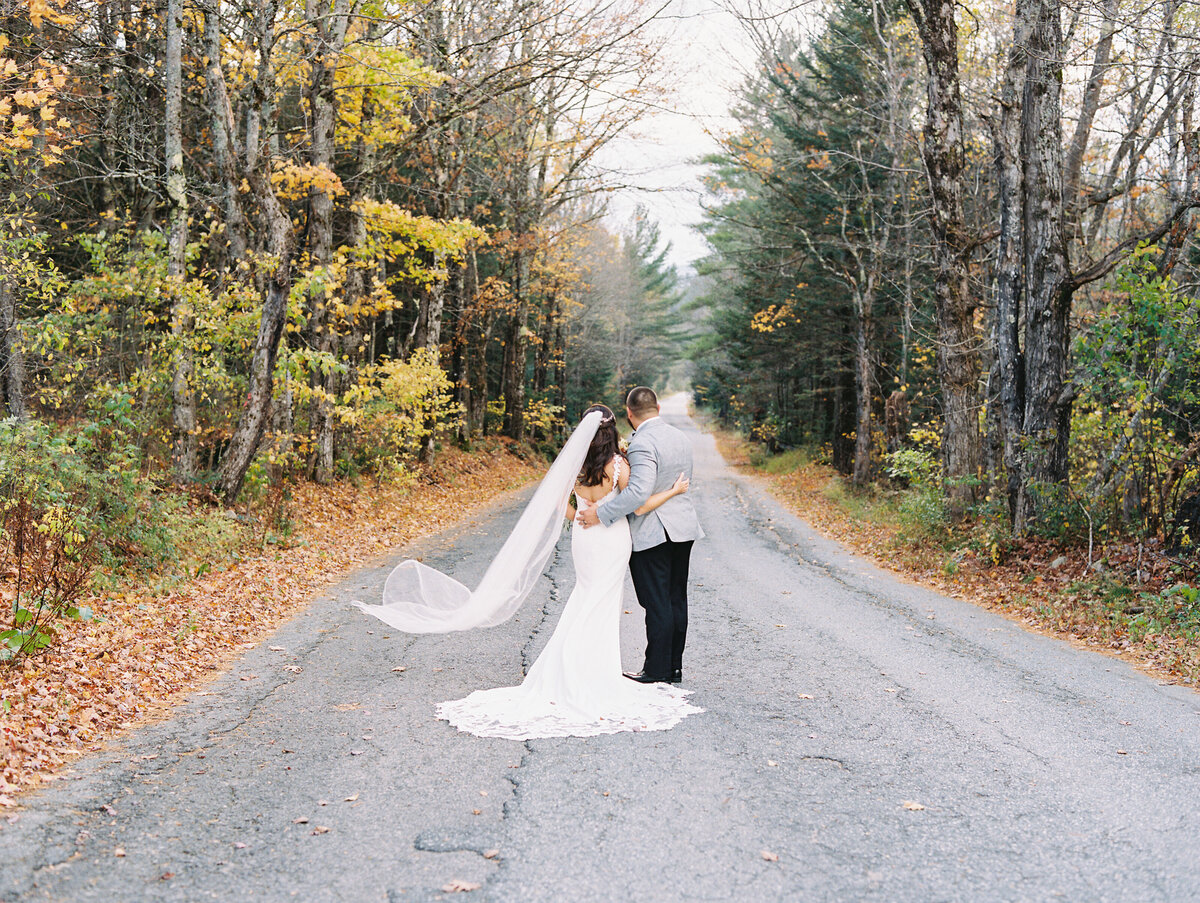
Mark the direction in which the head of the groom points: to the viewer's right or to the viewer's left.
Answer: to the viewer's left

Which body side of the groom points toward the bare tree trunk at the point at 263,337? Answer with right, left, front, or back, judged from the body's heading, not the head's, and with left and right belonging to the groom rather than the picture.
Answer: front

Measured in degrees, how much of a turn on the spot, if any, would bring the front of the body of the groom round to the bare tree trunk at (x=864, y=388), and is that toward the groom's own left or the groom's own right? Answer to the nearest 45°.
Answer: approximately 45° to the groom's own right

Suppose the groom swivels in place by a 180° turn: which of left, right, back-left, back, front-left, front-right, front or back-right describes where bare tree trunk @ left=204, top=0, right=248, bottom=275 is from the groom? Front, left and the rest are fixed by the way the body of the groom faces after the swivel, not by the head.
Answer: back

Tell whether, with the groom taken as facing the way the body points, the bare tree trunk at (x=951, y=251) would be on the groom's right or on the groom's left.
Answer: on the groom's right

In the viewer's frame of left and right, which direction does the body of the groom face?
facing away from the viewer and to the left of the viewer

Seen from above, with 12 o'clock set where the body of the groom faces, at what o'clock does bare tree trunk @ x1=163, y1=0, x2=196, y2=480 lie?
The bare tree trunk is roughly at 12 o'clock from the groom.

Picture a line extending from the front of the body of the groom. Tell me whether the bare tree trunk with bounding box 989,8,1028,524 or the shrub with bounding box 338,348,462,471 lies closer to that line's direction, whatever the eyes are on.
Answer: the shrub

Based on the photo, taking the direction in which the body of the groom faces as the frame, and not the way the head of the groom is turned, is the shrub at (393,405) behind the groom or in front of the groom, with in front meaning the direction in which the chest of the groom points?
in front

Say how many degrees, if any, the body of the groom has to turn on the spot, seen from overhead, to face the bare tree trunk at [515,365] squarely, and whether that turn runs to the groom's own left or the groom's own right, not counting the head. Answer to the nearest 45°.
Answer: approximately 45° to the groom's own right
